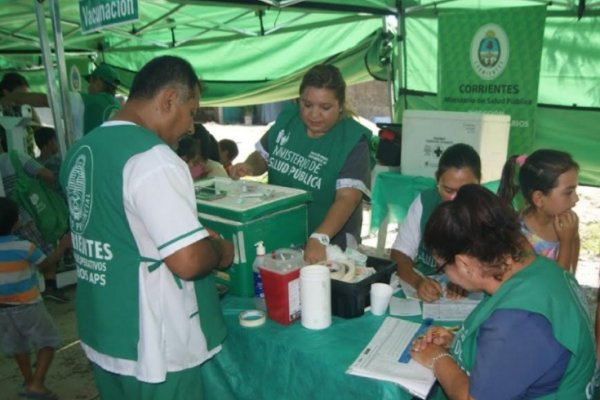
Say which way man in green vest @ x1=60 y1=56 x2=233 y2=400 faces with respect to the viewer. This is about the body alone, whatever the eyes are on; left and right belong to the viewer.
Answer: facing away from the viewer and to the right of the viewer

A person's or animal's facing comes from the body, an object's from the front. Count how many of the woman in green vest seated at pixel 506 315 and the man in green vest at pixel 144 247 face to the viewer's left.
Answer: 1

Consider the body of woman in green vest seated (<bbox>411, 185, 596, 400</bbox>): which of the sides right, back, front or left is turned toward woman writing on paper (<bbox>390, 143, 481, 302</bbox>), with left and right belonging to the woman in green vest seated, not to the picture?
right

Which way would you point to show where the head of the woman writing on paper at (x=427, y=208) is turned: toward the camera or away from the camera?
toward the camera

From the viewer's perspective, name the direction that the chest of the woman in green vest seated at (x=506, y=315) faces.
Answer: to the viewer's left

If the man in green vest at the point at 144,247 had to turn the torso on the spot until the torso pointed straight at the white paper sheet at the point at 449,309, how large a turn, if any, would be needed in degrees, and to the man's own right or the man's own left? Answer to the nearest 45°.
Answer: approximately 45° to the man's own right

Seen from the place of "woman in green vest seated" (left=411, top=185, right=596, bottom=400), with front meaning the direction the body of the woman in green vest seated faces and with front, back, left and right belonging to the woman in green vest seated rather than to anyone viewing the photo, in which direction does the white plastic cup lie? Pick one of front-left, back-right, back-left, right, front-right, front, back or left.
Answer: front-right

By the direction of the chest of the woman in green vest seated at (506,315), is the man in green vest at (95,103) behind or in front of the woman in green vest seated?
in front

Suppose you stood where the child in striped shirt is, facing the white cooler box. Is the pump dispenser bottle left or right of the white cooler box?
right

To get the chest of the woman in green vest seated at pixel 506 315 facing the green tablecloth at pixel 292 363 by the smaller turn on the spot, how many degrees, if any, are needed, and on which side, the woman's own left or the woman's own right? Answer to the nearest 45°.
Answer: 0° — they already face it

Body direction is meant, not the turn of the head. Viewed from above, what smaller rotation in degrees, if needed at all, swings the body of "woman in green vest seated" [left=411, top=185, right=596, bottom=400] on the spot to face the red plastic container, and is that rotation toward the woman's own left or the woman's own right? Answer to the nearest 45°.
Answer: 0° — they already face it

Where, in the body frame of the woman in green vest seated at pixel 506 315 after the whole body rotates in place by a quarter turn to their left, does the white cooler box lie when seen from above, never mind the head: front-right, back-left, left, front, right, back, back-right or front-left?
back

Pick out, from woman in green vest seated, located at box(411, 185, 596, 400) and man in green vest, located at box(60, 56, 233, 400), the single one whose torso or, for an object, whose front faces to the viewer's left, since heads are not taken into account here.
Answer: the woman in green vest seated
